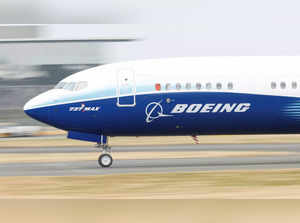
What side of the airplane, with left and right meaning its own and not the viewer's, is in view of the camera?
left
